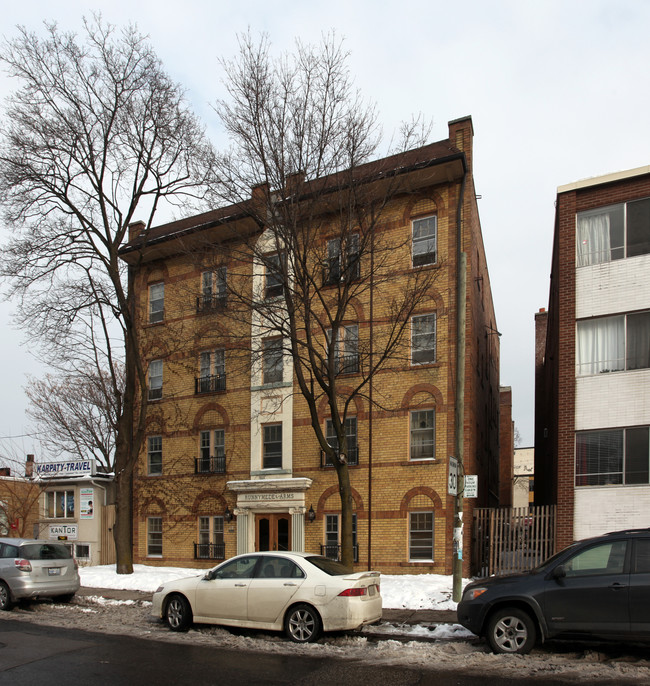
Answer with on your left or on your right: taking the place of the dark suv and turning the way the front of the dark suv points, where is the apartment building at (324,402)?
on your right

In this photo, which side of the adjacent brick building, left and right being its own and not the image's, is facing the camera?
front

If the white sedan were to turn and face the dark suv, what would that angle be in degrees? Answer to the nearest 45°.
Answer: approximately 180°

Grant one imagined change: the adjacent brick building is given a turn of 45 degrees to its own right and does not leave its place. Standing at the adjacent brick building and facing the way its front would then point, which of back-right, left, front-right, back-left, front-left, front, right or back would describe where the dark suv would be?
front-left

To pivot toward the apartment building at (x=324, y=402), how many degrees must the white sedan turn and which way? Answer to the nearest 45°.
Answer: approximately 45° to its right

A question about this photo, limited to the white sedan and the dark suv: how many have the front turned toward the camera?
0

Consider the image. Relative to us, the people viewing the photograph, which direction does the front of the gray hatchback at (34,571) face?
facing away from the viewer and to the left of the viewer

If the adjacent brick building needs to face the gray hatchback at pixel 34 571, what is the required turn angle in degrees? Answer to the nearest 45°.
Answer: approximately 45° to its right

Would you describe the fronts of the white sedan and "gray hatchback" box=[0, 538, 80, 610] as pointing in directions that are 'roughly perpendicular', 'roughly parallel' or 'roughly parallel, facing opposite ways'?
roughly parallel

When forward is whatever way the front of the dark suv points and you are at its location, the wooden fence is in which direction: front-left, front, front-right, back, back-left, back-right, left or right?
right

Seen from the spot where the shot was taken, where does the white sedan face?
facing away from the viewer and to the left of the viewer

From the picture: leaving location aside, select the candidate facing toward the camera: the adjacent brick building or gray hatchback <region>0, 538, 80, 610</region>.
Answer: the adjacent brick building

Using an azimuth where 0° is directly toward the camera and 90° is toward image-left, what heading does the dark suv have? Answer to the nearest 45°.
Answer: approximately 90°
